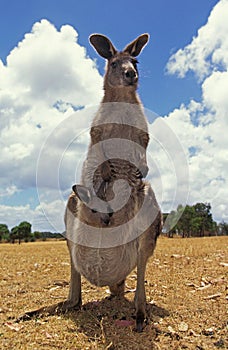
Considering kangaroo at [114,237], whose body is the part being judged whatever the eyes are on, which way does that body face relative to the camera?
toward the camera
